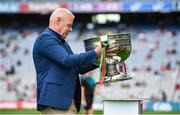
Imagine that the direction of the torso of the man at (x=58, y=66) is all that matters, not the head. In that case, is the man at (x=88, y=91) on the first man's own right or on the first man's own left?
on the first man's own left

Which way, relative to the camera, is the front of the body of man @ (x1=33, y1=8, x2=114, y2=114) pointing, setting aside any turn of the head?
to the viewer's right

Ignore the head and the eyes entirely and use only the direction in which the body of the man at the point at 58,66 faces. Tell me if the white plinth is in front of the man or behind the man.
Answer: in front

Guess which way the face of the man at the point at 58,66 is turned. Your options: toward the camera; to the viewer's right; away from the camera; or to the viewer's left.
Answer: to the viewer's right
